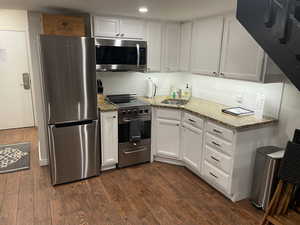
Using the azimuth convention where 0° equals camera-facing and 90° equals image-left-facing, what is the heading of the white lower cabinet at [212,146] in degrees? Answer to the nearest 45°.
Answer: approximately 45°

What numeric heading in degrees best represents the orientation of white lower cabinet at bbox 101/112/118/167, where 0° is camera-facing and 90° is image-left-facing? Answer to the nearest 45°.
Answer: approximately 0°

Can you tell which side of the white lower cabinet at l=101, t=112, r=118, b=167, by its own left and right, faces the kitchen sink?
left

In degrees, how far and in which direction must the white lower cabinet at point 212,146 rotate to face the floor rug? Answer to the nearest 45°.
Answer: approximately 45° to its right

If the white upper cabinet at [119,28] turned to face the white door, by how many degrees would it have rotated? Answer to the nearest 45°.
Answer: approximately 135° to its right
